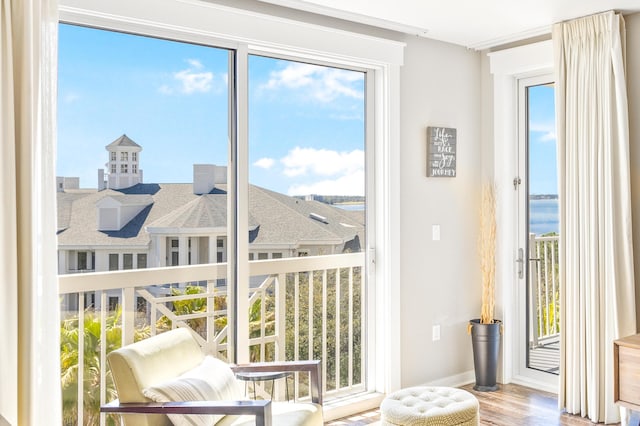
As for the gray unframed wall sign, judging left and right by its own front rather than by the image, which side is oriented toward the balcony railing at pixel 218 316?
right

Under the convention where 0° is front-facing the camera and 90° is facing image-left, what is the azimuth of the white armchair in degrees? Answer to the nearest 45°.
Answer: approximately 315°

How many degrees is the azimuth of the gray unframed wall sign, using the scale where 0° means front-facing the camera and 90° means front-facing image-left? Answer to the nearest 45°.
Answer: approximately 315°
